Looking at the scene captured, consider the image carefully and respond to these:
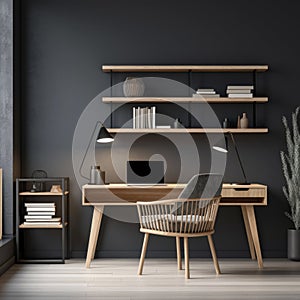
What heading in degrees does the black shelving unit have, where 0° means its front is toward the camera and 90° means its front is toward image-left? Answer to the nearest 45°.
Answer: approximately 0°

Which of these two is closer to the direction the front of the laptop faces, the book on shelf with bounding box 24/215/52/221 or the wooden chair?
the wooden chair

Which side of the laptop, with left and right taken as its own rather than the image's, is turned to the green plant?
left

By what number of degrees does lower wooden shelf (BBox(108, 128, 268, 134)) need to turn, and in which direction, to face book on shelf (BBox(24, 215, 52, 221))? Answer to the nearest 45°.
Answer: approximately 90° to its right

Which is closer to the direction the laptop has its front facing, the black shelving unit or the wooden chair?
the wooden chair
